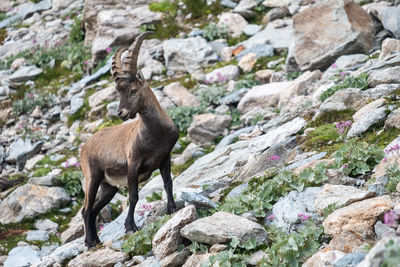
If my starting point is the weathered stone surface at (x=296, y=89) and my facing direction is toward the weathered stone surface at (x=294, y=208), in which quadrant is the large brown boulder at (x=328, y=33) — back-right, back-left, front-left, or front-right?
back-left

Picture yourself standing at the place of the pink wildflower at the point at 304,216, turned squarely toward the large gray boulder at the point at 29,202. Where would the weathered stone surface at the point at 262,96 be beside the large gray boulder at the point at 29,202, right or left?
right

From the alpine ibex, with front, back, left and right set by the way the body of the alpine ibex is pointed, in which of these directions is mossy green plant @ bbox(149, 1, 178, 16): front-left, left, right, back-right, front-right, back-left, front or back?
back-left
